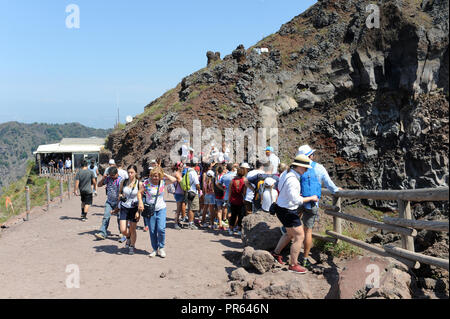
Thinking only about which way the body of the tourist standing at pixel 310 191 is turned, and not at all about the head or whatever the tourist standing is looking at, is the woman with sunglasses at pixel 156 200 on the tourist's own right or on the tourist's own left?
on the tourist's own left

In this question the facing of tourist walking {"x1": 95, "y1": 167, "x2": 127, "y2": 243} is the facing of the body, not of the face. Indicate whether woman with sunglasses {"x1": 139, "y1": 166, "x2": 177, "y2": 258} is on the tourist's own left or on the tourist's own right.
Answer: on the tourist's own left

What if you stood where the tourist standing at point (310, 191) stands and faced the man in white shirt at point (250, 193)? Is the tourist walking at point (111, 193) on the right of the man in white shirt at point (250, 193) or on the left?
left

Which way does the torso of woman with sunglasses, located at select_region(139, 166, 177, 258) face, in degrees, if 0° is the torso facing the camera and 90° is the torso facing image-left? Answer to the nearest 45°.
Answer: approximately 0°

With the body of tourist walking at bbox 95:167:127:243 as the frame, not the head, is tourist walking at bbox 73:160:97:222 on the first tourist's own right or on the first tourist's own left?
on the first tourist's own right

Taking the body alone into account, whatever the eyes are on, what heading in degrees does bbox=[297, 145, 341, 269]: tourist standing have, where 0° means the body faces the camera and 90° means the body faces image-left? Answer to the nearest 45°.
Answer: approximately 225°
